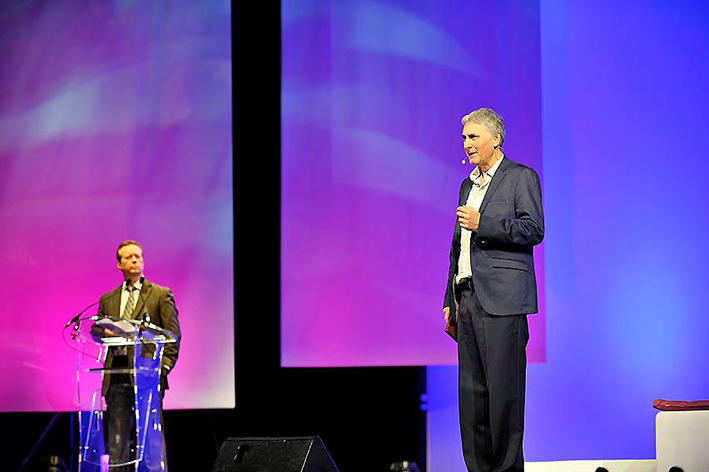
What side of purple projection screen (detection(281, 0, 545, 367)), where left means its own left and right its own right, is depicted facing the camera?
front

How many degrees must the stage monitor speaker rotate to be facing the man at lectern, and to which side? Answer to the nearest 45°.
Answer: approximately 90° to its left

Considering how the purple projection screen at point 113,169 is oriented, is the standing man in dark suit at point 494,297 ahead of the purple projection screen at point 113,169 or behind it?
ahead

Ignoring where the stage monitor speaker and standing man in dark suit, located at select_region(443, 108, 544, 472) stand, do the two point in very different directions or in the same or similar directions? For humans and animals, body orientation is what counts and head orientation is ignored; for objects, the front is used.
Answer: very different directions

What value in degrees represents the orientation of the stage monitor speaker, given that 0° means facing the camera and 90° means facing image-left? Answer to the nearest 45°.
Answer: approximately 225°

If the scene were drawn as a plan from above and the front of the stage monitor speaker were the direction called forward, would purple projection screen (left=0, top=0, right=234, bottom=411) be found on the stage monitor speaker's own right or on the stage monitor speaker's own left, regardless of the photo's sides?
on the stage monitor speaker's own left

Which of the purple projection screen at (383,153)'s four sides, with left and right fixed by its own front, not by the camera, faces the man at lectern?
right

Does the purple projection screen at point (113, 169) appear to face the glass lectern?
yes

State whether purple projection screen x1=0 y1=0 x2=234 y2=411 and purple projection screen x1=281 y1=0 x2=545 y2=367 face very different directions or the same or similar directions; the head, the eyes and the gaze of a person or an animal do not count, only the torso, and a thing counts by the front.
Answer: same or similar directions

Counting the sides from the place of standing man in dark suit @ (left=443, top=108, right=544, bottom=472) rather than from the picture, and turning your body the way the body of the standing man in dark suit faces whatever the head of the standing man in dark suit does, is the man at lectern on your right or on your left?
on your right

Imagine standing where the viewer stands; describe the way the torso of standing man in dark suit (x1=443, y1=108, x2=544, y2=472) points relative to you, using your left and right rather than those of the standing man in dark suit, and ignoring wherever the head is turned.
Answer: facing the viewer and to the left of the viewer

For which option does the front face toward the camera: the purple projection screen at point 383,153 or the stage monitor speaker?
the purple projection screen

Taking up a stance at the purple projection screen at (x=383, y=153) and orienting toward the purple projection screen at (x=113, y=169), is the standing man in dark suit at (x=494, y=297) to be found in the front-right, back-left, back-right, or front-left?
back-left

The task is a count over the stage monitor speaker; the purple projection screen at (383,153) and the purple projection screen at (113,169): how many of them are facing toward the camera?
2

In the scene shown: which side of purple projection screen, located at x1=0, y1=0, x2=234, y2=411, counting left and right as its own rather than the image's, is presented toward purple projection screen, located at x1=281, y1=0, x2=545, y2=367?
left

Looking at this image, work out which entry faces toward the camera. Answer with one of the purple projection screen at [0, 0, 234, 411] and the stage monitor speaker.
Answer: the purple projection screen

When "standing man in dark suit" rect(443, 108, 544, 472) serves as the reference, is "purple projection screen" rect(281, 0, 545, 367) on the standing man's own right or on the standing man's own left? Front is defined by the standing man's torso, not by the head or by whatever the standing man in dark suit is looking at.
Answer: on the standing man's own right
